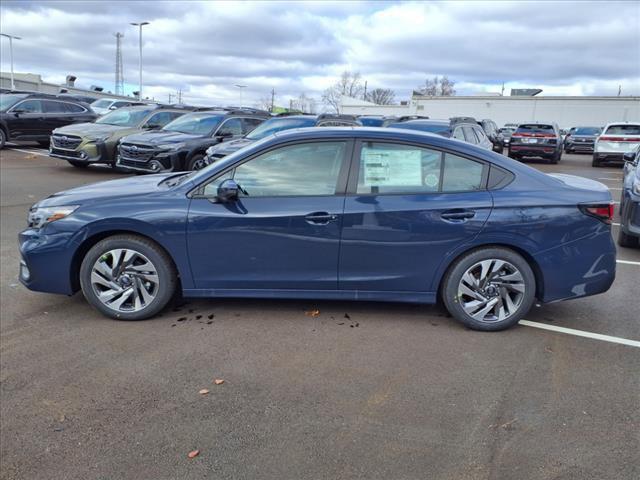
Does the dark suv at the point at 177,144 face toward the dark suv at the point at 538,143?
no

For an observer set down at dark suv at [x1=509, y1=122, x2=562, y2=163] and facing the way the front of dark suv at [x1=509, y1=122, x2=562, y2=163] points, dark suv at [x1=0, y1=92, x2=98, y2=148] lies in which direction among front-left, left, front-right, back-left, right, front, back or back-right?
back-left

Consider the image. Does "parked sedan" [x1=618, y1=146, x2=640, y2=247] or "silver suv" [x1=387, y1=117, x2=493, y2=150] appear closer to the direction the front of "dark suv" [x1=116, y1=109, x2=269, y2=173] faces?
the parked sedan

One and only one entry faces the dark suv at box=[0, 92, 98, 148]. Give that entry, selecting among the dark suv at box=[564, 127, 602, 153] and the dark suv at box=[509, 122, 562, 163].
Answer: the dark suv at box=[564, 127, 602, 153]

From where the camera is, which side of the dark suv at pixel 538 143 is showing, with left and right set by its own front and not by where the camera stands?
back

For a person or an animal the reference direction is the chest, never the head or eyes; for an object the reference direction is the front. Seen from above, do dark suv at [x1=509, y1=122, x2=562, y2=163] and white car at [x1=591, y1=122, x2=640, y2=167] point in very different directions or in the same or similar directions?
same or similar directions

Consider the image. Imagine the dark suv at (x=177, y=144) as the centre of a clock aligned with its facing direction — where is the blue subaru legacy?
The blue subaru legacy is roughly at 10 o'clock from the dark suv.

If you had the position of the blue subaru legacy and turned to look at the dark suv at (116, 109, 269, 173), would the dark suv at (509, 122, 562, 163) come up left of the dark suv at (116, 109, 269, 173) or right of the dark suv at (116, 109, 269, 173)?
right

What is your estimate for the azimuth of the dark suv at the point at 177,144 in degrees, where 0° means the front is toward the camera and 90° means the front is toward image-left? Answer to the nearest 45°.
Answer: approximately 45°

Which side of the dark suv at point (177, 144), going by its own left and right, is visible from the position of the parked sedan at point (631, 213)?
left

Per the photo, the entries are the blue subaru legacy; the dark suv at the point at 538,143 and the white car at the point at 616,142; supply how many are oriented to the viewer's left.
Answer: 1

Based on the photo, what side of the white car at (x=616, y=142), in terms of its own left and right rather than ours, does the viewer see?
back

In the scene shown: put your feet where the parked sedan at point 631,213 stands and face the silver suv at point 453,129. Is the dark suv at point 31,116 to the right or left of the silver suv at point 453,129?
left

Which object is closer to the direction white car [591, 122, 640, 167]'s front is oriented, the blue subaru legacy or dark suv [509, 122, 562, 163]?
the dark suv

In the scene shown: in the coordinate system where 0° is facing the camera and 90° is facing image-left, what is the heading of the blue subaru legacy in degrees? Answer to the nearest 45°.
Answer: approximately 90°

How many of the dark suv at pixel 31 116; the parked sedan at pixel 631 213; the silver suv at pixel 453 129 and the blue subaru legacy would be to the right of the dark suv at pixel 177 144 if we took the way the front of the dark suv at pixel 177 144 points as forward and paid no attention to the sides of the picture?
1
